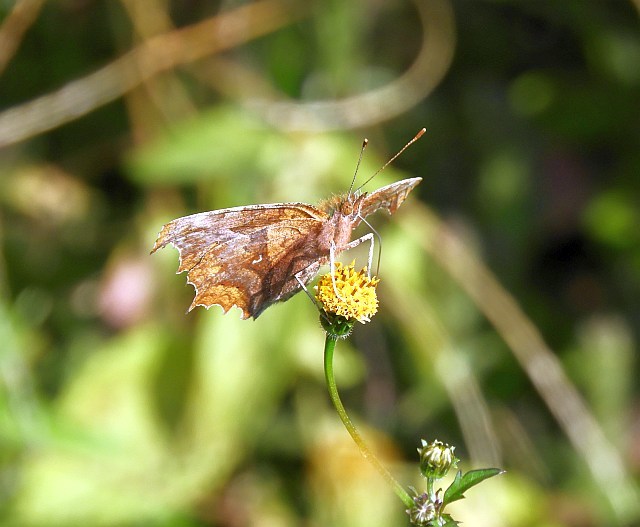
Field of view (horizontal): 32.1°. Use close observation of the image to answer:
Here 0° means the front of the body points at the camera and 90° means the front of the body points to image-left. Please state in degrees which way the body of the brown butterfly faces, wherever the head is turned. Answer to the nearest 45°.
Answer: approximately 315°
